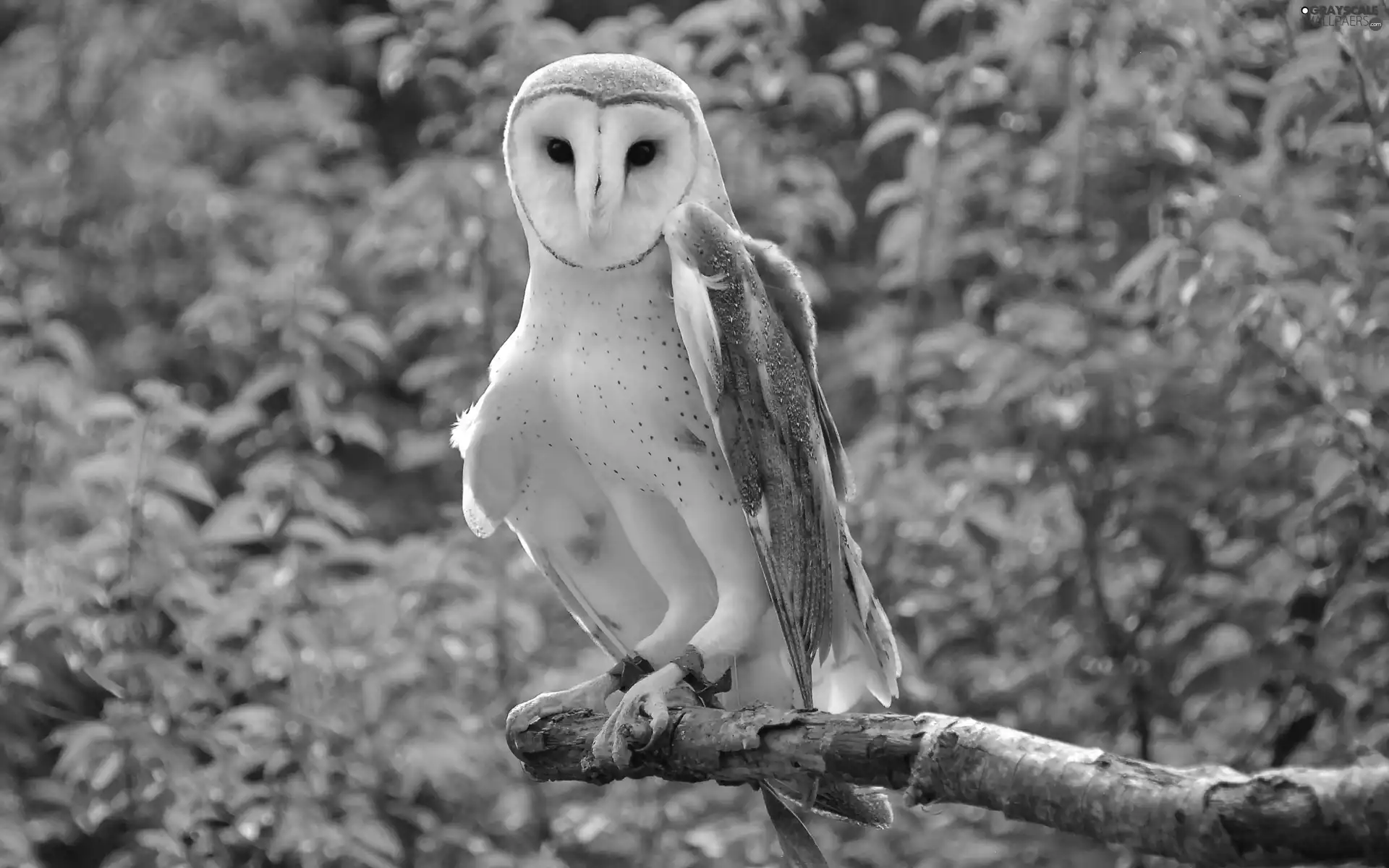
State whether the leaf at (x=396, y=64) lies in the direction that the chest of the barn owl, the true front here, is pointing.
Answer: no

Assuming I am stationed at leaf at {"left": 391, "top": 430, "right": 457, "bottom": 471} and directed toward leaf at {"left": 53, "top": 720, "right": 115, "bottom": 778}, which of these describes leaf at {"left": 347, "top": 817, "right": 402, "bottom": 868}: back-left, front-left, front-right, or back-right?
front-left

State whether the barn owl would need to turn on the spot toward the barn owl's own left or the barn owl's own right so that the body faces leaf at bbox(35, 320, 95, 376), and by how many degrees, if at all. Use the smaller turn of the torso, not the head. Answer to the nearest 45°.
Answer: approximately 90° to the barn owl's own right

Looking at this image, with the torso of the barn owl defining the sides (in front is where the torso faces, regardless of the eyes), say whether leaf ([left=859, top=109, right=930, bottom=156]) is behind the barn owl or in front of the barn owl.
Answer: behind

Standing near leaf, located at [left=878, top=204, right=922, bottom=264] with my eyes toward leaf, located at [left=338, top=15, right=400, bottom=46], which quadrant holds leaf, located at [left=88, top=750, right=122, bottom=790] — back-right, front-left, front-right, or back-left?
front-left

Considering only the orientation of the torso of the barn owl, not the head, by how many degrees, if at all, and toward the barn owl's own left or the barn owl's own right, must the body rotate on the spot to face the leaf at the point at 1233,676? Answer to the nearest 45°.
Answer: approximately 180°

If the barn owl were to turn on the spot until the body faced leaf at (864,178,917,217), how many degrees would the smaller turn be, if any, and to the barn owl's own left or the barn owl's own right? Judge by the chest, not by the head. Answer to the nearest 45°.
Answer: approximately 135° to the barn owl's own right

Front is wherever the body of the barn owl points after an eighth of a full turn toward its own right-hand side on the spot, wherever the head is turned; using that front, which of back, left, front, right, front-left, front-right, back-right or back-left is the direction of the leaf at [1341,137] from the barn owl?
back-right

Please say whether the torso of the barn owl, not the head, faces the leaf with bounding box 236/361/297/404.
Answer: no

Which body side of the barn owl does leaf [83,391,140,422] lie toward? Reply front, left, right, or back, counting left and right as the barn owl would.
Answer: right

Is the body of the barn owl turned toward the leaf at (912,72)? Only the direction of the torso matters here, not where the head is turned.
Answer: no

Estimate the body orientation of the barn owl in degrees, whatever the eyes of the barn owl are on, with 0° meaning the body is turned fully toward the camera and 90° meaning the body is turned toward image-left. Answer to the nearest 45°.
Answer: approximately 45°

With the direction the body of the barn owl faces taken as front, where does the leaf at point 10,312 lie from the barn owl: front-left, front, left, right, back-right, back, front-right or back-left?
right

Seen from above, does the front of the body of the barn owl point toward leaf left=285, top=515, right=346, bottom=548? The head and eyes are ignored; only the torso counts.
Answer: no
